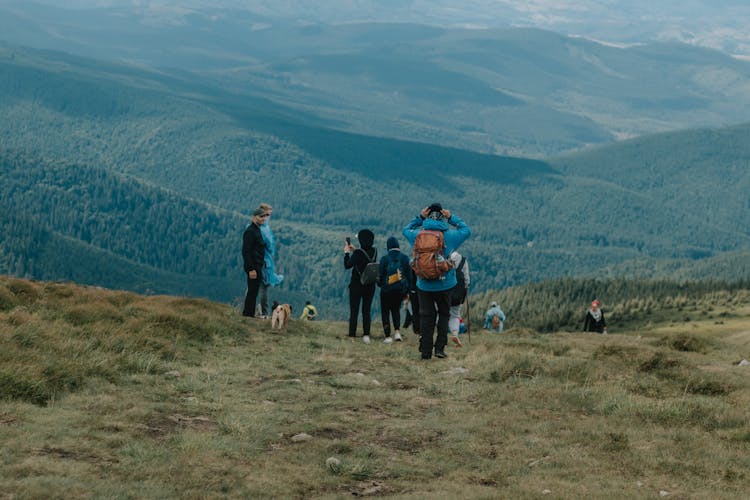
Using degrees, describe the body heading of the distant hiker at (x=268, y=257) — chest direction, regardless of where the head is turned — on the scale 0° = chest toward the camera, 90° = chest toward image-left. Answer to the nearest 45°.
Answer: approximately 270°

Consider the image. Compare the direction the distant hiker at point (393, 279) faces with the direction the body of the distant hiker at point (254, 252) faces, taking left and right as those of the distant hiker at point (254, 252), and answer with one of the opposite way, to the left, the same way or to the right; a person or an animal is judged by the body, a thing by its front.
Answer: to the left

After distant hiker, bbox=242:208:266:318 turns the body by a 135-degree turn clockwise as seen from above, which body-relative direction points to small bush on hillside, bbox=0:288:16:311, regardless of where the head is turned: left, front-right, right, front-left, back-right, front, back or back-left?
front

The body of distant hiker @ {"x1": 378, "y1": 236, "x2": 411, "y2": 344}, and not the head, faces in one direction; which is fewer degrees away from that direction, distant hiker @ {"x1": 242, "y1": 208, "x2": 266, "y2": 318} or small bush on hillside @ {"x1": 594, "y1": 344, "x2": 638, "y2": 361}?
the distant hiker

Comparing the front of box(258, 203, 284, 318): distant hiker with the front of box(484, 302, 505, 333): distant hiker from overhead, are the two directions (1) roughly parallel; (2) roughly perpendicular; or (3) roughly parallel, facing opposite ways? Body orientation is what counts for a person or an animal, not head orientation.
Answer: roughly perpendicular

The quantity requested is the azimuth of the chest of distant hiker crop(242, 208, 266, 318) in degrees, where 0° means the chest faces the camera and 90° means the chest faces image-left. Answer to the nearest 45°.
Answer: approximately 270°

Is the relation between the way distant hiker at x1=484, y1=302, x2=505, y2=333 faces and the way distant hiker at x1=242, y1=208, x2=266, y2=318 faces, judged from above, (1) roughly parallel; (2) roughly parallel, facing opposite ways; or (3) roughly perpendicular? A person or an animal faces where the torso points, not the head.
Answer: roughly perpendicular

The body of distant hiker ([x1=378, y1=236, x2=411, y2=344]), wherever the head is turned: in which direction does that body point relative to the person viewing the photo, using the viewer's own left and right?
facing away from the viewer

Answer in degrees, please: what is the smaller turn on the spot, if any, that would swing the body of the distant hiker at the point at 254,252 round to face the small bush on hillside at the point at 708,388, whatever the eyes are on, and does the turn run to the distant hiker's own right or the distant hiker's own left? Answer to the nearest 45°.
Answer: approximately 45° to the distant hiker's own right

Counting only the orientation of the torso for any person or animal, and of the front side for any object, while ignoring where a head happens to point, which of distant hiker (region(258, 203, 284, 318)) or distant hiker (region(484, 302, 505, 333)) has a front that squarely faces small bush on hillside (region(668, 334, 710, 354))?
distant hiker (region(258, 203, 284, 318))

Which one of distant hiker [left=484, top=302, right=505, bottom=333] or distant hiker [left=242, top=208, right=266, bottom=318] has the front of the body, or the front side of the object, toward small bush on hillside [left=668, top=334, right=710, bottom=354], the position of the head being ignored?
distant hiker [left=242, top=208, right=266, bottom=318]
